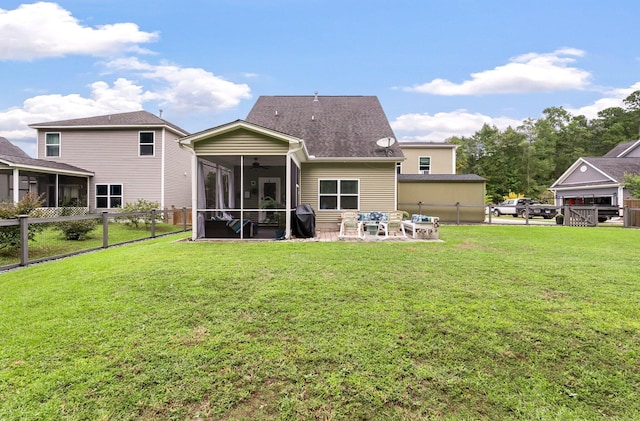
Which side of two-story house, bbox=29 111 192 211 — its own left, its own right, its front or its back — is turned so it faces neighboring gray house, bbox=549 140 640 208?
right

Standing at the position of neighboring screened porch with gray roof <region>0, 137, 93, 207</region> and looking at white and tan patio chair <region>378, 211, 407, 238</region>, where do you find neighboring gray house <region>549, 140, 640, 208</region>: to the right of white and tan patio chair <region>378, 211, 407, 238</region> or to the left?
left

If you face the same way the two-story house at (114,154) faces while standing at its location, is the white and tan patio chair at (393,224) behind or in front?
behind

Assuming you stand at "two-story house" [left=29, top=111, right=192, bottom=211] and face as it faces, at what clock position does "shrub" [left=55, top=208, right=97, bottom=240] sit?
The shrub is roughly at 6 o'clock from the two-story house.

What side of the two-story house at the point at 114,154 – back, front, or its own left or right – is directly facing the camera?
back
